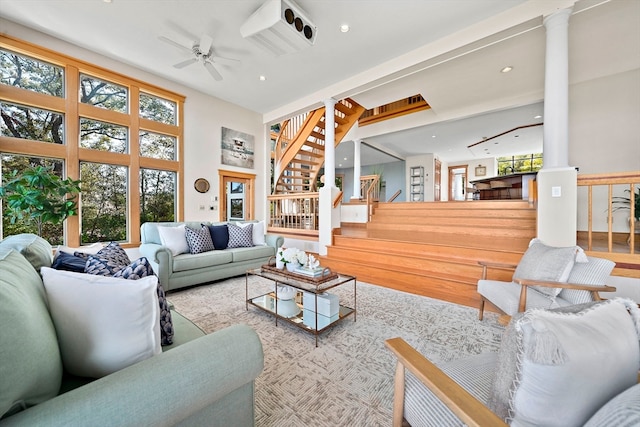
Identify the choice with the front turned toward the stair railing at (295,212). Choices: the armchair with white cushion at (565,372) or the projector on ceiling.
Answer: the armchair with white cushion

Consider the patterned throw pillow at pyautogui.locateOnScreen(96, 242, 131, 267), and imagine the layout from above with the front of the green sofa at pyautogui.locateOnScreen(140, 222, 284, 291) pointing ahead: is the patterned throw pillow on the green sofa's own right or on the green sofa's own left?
on the green sofa's own right

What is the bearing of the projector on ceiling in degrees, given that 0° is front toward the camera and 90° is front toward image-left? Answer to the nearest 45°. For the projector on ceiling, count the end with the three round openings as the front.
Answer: approximately 315°

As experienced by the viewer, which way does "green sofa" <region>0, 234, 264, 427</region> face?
facing away from the viewer and to the right of the viewer

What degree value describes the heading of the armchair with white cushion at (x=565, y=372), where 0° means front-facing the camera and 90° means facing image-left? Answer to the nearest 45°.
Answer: approximately 135°

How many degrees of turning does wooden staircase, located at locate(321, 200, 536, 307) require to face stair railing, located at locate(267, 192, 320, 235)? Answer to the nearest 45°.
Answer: approximately 45° to its right

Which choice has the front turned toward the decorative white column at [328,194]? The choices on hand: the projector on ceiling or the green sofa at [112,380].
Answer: the green sofa
